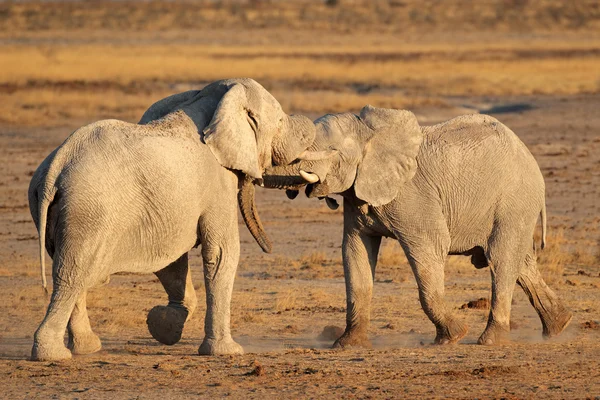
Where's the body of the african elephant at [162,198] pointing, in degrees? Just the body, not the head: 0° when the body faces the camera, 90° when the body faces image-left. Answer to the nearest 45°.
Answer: approximately 225°
